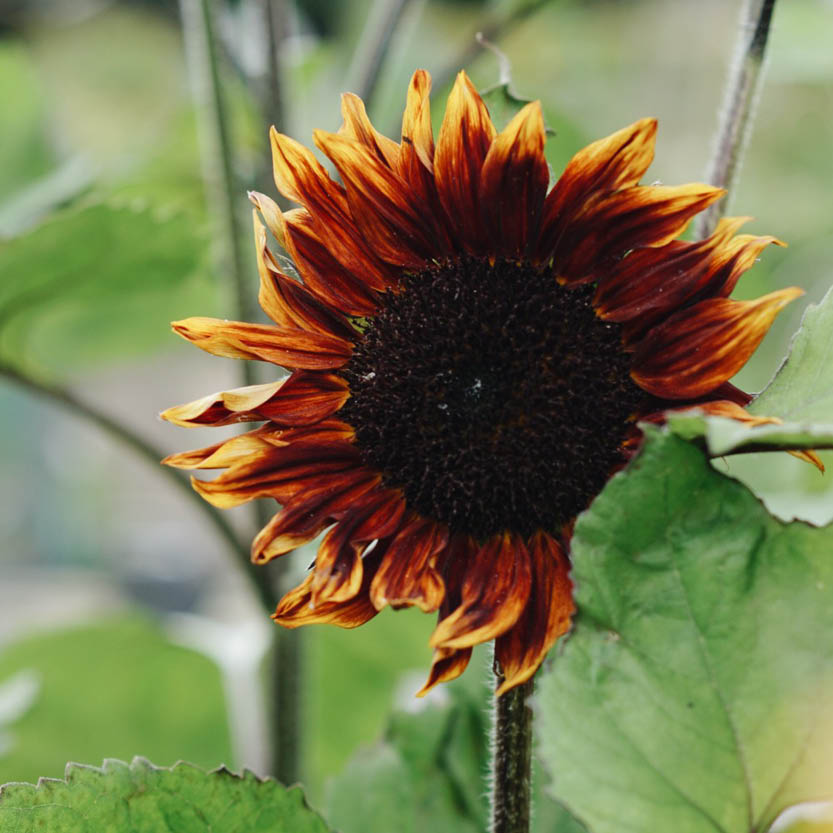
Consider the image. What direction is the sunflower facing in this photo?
toward the camera

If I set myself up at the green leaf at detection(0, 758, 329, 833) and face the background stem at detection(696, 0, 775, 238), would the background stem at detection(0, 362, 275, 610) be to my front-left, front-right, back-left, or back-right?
front-left
